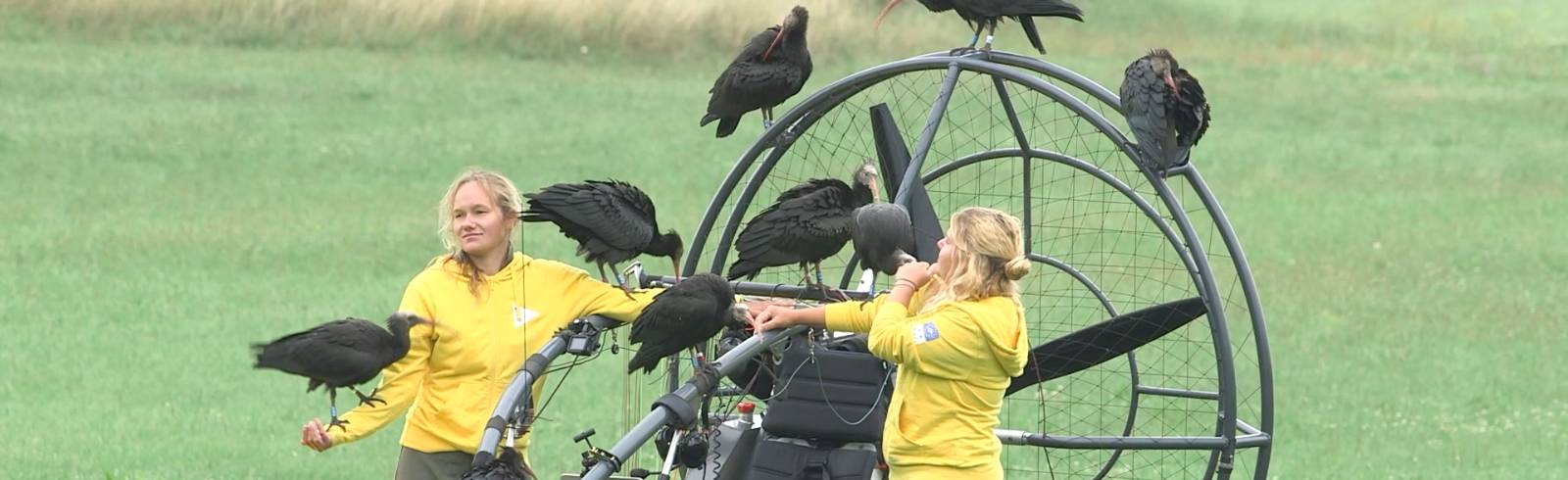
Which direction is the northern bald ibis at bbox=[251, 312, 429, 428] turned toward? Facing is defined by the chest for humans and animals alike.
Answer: to the viewer's right

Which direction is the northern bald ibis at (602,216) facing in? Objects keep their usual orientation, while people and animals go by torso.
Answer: to the viewer's right

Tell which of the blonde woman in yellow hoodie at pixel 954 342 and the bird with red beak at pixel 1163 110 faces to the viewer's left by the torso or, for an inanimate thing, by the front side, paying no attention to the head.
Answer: the blonde woman in yellow hoodie

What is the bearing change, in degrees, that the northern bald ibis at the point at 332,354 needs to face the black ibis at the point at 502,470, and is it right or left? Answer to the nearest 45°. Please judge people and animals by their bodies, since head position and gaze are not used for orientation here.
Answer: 0° — it already faces it

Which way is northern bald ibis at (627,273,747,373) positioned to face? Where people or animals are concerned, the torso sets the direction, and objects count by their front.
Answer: to the viewer's right

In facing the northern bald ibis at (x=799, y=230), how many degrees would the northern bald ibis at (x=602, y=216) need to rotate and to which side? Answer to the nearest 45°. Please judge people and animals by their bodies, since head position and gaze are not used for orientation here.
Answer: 0° — it already faces it

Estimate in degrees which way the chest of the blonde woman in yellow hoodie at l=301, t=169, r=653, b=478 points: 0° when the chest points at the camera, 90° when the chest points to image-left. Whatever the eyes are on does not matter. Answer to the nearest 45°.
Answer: approximately 0°

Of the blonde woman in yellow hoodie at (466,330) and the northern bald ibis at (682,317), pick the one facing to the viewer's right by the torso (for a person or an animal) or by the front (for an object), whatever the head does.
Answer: the northern bald ibis

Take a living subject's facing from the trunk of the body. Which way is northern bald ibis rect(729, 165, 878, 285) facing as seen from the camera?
to the viewer's right
